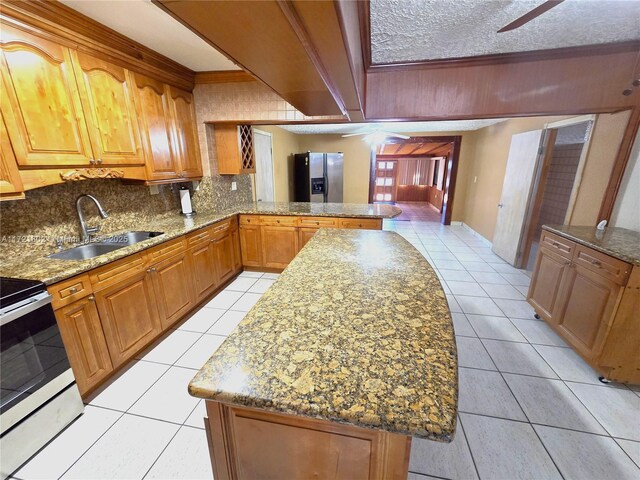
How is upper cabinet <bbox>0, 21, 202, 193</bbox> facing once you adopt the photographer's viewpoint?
facing the viewer and to the right of the viewer

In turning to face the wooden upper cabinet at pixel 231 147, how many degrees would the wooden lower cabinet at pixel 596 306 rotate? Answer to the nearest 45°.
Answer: approximately 45° to its right

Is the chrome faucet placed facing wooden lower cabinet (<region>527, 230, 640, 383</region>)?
yes

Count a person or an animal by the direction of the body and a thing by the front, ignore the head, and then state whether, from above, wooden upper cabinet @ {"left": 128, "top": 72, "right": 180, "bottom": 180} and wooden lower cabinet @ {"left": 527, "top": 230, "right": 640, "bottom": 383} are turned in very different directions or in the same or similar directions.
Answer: very different directions

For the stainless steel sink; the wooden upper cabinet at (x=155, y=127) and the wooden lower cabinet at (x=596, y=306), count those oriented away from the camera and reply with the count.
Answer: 0

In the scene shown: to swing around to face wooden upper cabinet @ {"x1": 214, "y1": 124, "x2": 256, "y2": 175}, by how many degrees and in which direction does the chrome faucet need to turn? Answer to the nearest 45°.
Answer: approximately 45° to its left

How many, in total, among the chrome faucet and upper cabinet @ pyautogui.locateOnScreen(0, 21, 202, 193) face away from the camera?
0

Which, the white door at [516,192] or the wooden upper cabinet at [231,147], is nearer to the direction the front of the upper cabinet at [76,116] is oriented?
the white door

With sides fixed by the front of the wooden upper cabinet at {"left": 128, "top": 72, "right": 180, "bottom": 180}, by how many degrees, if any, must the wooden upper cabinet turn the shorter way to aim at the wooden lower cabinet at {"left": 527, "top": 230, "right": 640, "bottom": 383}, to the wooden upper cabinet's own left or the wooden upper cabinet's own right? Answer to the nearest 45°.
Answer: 0° — it already faces it

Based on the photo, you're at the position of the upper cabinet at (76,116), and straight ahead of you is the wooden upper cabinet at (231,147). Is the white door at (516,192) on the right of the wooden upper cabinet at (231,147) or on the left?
right

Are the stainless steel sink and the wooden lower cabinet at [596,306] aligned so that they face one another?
yes

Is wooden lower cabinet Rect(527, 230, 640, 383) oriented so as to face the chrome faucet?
yes

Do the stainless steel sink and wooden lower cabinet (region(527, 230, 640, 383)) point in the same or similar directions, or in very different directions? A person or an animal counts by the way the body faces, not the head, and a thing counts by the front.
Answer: very different directions

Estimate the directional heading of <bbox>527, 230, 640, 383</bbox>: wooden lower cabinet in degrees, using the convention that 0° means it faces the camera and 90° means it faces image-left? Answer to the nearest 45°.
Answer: approximately 45°

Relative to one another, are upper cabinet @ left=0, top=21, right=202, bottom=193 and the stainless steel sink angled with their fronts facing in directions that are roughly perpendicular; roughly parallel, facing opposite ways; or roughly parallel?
roughly parallel

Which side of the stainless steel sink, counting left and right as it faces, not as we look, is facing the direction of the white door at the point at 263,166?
left

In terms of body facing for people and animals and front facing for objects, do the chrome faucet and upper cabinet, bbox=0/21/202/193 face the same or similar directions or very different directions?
same or similar directions

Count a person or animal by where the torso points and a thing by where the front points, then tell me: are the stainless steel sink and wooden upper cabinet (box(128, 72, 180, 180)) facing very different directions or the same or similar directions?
same or similar directions

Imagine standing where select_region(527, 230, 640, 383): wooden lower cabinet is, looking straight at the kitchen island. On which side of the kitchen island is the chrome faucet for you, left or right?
right
